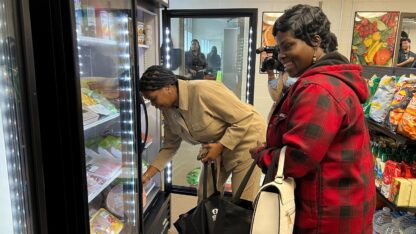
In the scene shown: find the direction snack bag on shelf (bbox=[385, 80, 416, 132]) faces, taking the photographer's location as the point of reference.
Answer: facing the viewer and to the left of the viewer

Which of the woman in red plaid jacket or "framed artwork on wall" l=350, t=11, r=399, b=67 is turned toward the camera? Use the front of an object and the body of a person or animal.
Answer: the framed artwork on wall

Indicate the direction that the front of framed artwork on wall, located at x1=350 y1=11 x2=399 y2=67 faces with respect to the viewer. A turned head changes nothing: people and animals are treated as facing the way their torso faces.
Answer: facing the viewer

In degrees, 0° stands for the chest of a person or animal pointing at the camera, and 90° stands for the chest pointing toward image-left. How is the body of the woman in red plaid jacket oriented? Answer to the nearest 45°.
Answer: approximately 90°

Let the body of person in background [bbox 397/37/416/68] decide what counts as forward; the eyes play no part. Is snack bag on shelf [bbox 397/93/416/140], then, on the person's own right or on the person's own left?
on the person's own left

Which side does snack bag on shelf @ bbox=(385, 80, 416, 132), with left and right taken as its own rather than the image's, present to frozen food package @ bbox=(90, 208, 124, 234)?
front

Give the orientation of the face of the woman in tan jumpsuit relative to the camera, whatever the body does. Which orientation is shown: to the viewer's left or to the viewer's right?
to the viewer's left

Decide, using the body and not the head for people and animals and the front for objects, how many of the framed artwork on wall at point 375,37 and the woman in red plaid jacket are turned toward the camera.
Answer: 1

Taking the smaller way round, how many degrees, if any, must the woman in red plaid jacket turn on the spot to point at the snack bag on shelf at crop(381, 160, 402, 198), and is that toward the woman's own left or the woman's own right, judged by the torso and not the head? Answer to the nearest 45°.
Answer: approximately 135° to the woman's own right

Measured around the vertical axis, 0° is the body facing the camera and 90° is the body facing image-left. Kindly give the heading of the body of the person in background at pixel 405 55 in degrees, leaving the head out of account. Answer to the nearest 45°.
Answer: approximately 45°

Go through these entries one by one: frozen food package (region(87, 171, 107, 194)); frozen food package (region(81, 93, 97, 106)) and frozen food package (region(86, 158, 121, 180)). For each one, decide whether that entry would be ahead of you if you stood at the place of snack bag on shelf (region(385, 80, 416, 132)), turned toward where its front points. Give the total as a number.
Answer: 3

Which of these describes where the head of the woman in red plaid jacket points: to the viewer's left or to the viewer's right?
to the viewer's left

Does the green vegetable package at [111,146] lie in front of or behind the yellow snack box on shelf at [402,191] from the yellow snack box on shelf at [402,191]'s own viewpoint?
in front

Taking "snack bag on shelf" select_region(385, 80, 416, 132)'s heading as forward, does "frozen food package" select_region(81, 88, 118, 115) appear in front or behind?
in front

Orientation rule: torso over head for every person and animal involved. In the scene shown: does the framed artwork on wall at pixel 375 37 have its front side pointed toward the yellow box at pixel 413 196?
yes
